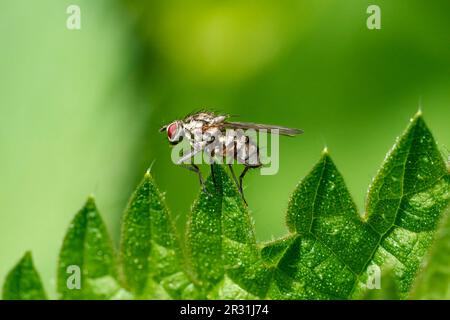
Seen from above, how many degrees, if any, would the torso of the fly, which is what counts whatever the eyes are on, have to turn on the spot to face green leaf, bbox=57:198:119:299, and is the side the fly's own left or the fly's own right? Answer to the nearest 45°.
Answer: approximately 45° to the fly's own left

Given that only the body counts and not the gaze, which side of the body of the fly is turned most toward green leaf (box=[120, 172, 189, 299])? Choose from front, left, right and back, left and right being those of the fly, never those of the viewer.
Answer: front

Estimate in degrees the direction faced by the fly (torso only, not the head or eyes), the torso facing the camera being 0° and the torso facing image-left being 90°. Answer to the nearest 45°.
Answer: approximately 90°

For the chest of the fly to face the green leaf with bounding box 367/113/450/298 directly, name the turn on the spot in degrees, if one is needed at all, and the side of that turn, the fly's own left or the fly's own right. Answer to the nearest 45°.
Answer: approximately 135° to the fly's own left
